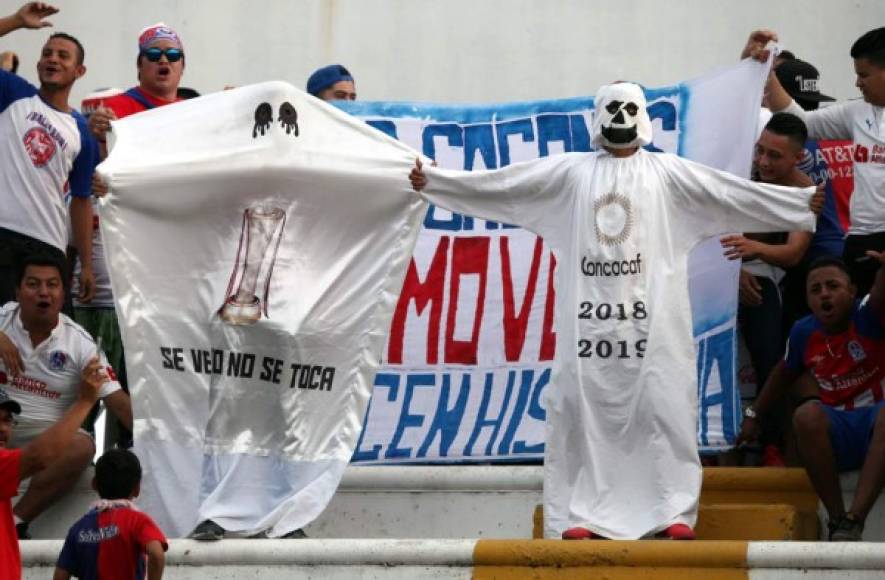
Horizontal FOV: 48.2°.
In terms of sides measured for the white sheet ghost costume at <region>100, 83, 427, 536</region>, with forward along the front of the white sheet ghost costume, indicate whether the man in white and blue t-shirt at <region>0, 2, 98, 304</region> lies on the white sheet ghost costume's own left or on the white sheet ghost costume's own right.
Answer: on the white sheet ghost costume's own right

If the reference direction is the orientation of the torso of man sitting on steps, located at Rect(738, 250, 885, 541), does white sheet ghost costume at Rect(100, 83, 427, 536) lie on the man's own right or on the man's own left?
on the man's own right

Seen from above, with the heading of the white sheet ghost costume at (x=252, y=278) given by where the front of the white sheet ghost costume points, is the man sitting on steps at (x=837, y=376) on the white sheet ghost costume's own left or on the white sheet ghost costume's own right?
on the white sheet ghost costume's own left

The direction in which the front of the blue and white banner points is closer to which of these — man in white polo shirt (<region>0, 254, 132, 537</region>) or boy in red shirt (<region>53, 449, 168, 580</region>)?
the boy in red shirt

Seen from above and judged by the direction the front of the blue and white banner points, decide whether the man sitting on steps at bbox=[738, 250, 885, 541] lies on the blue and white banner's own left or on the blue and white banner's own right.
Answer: on the blue and white banner's own left

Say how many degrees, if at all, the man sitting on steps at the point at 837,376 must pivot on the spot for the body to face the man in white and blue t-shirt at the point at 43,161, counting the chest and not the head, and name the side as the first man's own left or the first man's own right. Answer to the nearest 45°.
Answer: approximately 90° to the first man's own right

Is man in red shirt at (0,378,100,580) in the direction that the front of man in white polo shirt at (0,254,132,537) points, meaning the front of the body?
yes

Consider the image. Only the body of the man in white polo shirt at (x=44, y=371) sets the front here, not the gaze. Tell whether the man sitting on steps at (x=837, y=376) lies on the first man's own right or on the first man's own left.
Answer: on the first man's own left

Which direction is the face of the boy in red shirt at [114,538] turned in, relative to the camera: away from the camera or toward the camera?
away from the camera

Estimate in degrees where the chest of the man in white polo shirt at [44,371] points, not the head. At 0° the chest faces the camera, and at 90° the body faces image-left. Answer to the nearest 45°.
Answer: approximately 0°

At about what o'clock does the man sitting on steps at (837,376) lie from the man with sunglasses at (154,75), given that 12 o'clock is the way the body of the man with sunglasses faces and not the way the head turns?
The man sitting on steps is roughly at 10 o'clock from the man with sunglasses.
